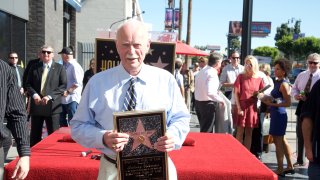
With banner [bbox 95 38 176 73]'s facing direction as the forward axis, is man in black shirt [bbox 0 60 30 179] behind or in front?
in front

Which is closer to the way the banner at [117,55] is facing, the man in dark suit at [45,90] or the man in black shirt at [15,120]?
the man in black shirt

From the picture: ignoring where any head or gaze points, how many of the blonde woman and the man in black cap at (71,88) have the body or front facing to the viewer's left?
1

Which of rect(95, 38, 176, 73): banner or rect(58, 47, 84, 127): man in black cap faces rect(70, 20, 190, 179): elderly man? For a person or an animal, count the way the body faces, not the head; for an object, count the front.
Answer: the banner

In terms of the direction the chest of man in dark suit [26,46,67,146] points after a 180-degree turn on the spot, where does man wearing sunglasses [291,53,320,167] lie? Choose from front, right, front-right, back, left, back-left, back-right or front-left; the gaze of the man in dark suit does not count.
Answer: right

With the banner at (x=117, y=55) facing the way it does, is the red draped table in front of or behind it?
in front

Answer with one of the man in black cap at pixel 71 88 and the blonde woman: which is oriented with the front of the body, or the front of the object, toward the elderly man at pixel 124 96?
the blonde woman

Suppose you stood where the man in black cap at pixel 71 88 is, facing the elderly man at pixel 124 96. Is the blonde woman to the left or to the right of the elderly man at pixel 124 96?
left
